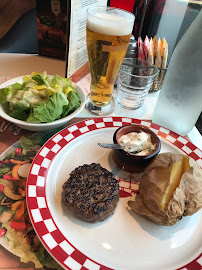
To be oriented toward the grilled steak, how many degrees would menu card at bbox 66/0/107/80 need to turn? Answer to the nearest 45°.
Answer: approximately 45° to its right

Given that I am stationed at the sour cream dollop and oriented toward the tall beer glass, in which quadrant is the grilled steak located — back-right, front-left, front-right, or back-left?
back-left

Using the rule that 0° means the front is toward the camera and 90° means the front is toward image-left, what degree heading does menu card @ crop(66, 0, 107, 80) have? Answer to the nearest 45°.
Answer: approximately 315°

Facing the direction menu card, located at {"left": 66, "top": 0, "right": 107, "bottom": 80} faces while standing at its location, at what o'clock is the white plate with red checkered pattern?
The white plate with red checkered pattern is roughly at 1 o'clock from the menu card.
